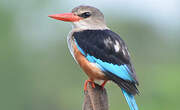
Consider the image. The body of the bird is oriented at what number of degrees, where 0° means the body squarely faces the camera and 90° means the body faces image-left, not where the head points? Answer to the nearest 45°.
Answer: approximately 90°
